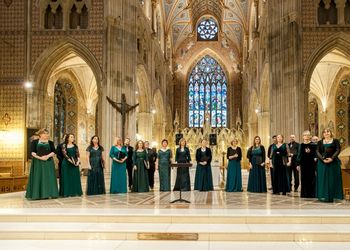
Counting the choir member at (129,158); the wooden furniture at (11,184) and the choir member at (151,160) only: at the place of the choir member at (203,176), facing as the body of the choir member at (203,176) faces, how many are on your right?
3

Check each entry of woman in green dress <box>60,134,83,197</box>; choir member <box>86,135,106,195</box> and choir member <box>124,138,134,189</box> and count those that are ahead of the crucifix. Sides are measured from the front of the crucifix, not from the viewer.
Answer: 3

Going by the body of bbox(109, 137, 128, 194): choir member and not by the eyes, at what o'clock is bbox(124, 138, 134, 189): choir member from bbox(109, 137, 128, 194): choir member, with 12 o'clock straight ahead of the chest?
bbox(124, 138, 134, 189): choir member is roughly at 8 o'clock from bbox(109, 137, 128, 194): choir member.

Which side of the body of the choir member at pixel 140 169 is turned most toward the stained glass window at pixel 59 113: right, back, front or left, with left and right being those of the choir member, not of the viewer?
back

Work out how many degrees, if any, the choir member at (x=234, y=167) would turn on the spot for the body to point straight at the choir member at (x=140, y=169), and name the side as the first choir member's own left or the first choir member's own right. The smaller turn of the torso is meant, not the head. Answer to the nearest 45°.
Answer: approximately 90° to the first choir member's own right

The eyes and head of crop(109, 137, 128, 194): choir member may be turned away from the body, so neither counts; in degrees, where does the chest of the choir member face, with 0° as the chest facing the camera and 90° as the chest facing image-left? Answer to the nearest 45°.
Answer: approximately 315°

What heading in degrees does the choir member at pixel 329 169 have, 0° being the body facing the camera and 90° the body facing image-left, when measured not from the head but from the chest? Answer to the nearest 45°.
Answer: approximately 0°

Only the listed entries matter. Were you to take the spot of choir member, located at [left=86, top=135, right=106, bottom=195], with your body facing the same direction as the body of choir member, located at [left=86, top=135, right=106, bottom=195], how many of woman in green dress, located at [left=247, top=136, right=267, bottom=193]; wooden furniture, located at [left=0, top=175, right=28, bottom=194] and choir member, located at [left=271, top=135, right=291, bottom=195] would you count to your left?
2

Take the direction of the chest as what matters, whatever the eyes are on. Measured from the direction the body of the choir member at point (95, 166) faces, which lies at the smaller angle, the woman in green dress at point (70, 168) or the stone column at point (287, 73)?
the woman in green dress

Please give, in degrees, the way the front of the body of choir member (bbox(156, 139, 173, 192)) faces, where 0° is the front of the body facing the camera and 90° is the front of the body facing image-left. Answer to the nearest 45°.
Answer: approximately 0°

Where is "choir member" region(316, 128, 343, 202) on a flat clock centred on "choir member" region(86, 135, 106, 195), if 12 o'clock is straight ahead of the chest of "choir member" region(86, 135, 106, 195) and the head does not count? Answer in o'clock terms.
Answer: "choir member" region(316, 128, 343, 202) is roughly at 10 o'clock from "choir member" region(86, 135, 106, 195).
